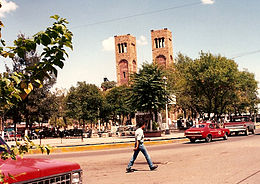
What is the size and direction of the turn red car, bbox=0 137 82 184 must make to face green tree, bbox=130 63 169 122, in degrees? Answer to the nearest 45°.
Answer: approximately 135° to its left

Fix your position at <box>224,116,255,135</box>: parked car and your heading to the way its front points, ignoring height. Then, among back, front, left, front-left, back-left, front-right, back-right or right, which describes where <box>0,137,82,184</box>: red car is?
front-left

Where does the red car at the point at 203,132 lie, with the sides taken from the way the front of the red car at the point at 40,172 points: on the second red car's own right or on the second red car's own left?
on the second red car's own left

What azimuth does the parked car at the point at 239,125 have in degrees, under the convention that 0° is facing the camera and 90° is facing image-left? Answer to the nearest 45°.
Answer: approximately 45°

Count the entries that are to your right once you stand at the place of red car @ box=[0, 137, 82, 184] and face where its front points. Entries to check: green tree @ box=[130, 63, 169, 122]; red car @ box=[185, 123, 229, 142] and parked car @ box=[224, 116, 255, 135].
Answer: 0

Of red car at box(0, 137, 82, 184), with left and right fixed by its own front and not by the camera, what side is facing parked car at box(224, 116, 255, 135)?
left

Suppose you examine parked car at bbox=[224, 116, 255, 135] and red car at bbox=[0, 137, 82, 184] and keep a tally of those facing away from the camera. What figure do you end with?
0

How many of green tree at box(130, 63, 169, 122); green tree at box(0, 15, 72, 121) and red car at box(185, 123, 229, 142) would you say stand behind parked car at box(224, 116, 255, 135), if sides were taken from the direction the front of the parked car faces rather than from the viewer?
0

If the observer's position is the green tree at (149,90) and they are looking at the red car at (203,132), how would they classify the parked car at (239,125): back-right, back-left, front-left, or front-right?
front-left

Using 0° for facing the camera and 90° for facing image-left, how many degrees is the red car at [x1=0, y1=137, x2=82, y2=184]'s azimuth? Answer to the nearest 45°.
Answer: approximately 315°
